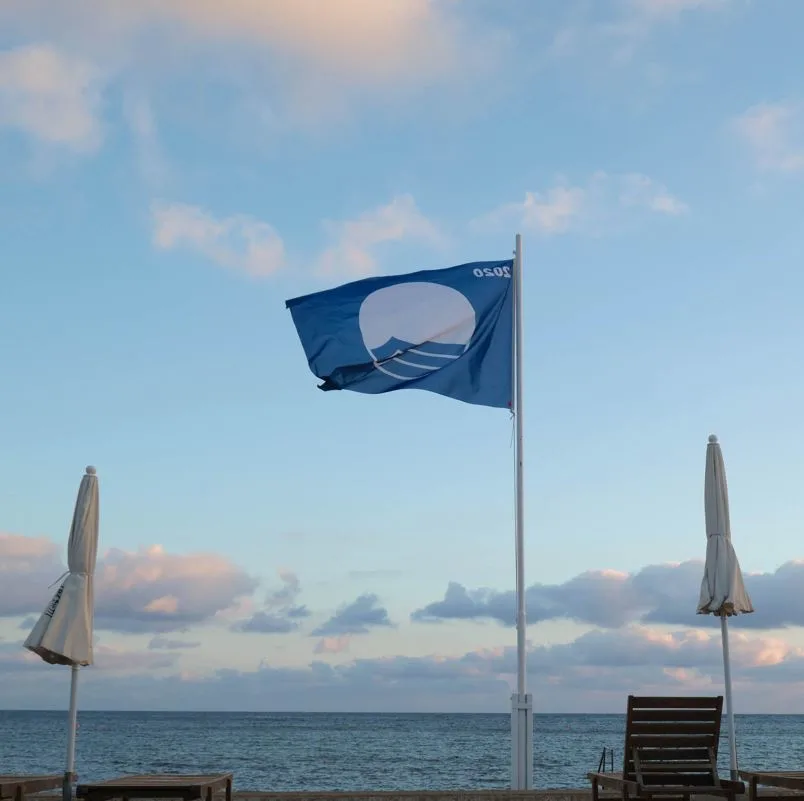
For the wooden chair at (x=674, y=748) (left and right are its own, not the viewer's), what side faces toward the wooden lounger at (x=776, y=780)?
right

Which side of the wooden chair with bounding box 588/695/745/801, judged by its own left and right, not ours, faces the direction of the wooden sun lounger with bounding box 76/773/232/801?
left

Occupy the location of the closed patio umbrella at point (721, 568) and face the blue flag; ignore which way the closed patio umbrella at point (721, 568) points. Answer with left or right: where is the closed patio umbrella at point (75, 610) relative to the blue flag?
left

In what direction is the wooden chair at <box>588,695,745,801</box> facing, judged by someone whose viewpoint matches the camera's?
facing away from the viewer

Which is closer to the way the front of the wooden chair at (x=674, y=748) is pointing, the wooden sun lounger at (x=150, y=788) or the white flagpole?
the white flagpole

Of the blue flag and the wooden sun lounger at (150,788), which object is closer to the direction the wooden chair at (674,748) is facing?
the blue flag

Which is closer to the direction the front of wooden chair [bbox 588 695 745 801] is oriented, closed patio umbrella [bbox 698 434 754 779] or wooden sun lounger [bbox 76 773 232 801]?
the closed patio umbrella
